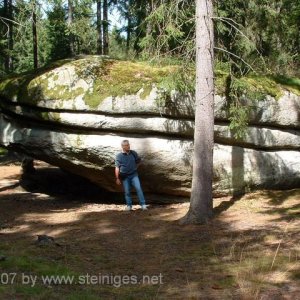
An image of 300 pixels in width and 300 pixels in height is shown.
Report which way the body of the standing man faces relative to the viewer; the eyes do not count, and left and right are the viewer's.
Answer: facing the viewer

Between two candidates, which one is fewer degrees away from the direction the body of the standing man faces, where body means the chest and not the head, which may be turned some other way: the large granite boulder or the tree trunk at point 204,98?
the tree trunk

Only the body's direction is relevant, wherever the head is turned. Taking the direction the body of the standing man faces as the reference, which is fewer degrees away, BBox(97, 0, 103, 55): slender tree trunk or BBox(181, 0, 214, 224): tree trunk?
the tree trunk

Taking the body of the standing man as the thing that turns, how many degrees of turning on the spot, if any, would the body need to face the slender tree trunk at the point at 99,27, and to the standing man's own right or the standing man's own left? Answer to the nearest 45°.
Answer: approximately 180°

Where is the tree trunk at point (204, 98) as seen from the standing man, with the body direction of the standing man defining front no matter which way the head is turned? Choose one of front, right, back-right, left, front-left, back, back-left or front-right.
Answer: front-left
